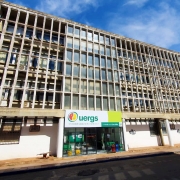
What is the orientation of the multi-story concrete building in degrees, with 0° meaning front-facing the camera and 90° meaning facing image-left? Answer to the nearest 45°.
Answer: approximately 315°
